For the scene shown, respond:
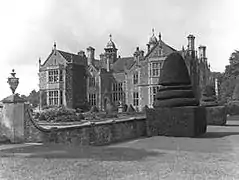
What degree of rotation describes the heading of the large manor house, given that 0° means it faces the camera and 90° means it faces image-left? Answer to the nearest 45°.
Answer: approximately 45°

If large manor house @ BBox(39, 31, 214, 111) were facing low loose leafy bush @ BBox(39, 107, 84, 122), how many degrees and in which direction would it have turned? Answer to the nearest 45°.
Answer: approximately 45° to its left

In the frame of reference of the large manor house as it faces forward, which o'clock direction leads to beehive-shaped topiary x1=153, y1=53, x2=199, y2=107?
The beehive-shaped topiary is roughly at 10 o'clock from the large manor house.

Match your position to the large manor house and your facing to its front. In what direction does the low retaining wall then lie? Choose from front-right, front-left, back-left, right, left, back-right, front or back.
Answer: front-left
